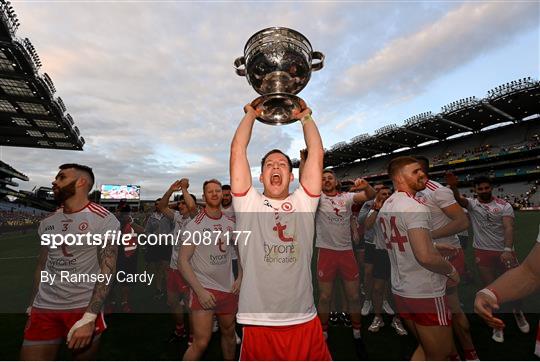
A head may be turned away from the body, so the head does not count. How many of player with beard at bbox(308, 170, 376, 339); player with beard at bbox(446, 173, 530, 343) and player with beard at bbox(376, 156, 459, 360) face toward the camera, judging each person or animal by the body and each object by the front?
2

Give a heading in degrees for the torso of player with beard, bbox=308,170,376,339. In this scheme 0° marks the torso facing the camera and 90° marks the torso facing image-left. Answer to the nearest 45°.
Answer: approximately 0°

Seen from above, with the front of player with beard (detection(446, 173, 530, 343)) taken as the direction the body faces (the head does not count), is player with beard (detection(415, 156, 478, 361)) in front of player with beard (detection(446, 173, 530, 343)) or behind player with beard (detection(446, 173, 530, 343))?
in front

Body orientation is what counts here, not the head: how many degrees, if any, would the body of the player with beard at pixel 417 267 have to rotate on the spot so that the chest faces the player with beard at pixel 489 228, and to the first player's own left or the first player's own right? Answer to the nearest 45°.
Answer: approximately 45° to the first player's own left

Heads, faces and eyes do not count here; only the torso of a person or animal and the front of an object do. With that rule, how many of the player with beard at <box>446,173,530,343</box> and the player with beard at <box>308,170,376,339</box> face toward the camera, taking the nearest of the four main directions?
2

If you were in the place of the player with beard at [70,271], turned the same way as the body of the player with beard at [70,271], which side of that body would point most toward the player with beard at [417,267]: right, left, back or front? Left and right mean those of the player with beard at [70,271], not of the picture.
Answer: left

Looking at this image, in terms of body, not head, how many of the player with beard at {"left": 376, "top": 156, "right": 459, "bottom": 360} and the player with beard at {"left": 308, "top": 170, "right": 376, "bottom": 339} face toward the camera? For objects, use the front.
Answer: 1
